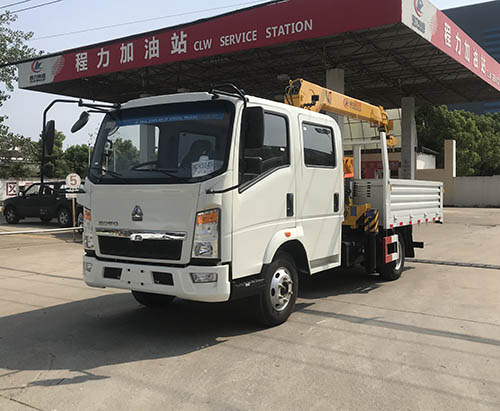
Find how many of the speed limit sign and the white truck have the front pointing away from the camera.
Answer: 0

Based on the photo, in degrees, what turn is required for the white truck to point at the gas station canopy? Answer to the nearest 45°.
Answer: approximately 135° to its right

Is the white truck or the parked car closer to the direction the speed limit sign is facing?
the white truck

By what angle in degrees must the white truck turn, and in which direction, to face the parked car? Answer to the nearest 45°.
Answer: approximately 90° to its right

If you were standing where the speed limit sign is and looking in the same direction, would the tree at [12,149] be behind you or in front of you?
behind

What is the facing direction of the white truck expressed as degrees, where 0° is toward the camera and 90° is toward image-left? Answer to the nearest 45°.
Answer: approximately 45°

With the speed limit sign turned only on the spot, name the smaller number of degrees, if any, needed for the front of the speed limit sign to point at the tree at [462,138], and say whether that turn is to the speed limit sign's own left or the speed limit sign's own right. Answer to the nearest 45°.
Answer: approximately 135° to the speed limit sign's own left

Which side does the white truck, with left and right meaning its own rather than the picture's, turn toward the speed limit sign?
right

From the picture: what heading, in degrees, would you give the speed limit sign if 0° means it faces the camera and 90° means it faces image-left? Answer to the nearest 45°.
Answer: approximately 0°
